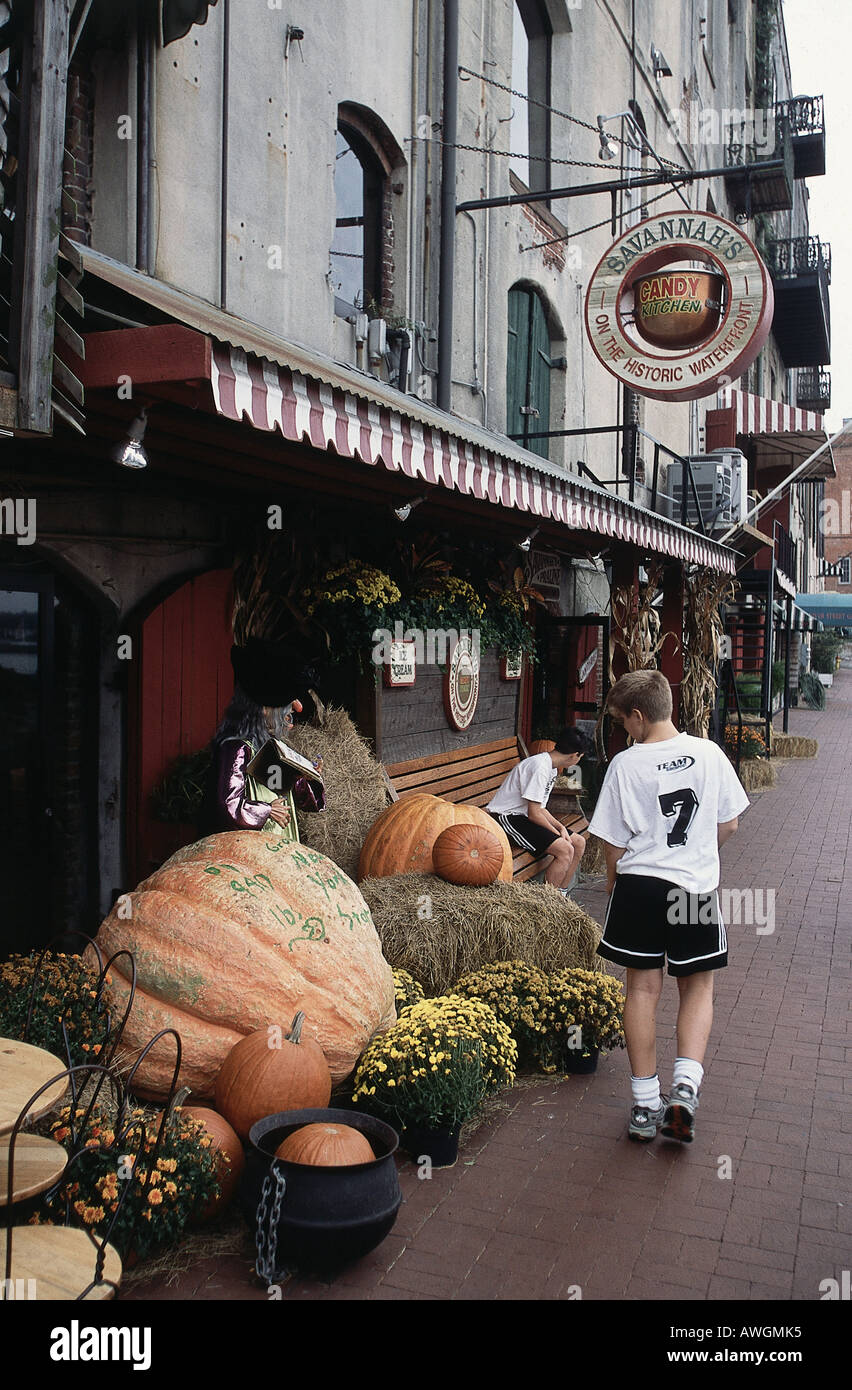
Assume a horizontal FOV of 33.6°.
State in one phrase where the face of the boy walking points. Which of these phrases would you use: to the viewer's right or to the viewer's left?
to the viewer's left

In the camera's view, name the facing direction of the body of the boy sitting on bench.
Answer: to the viewer's right

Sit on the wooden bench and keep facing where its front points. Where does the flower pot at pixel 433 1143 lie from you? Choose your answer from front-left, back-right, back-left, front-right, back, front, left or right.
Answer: front-right

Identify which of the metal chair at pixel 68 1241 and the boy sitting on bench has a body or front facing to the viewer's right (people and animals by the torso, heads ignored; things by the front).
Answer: the boy sitting on bench

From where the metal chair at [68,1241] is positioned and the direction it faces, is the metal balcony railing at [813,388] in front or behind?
behind

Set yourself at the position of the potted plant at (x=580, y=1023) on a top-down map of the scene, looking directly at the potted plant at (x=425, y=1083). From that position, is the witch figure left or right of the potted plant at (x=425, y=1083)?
right

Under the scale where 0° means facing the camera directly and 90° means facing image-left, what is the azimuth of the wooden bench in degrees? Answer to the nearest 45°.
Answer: approximately 315°

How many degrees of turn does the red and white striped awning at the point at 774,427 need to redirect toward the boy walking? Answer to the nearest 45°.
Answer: approximately 45° to its right

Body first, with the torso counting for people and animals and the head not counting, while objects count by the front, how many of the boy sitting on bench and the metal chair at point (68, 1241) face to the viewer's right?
1

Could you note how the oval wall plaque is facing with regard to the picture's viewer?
facing the viewer and to the right of the viewer
